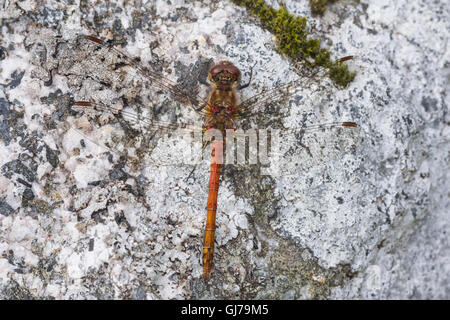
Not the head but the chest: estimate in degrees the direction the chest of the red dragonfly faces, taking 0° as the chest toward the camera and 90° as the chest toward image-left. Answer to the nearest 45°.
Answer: approximately 180°
